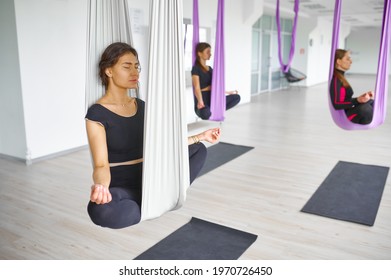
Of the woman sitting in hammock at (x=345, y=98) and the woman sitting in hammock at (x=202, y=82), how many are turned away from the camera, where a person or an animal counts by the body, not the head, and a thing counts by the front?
0

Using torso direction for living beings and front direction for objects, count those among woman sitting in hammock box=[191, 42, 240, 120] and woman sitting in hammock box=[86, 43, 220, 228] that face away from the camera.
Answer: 0

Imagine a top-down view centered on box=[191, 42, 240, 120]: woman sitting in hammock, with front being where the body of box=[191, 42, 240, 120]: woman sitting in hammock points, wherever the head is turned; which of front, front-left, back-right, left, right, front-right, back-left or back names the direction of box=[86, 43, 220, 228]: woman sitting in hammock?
front-right

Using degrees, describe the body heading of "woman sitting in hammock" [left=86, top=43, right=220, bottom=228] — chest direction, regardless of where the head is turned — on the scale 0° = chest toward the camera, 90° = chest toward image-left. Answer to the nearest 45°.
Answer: approximately 315°

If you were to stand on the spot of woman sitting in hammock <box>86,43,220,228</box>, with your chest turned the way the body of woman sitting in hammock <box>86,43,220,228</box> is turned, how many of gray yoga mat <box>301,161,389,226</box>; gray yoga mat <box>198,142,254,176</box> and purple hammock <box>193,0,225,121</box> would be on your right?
0

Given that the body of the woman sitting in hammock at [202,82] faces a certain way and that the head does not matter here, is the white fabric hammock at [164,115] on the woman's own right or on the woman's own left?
on the woman's own right

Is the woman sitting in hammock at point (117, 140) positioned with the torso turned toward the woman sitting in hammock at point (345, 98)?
no

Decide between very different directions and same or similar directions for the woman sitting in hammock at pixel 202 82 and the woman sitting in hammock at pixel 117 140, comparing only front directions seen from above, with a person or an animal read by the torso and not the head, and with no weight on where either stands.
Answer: same or similar directions
